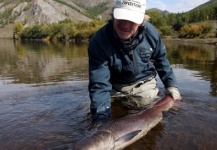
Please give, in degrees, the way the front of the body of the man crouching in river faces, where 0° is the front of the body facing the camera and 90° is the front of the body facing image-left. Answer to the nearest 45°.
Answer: approximately 0°
